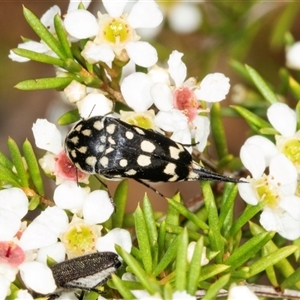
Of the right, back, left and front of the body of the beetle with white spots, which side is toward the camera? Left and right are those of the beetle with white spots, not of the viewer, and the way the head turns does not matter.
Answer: left

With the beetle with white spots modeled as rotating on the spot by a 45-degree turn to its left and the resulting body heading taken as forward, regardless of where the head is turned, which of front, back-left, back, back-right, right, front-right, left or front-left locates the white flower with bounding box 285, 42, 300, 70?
back
